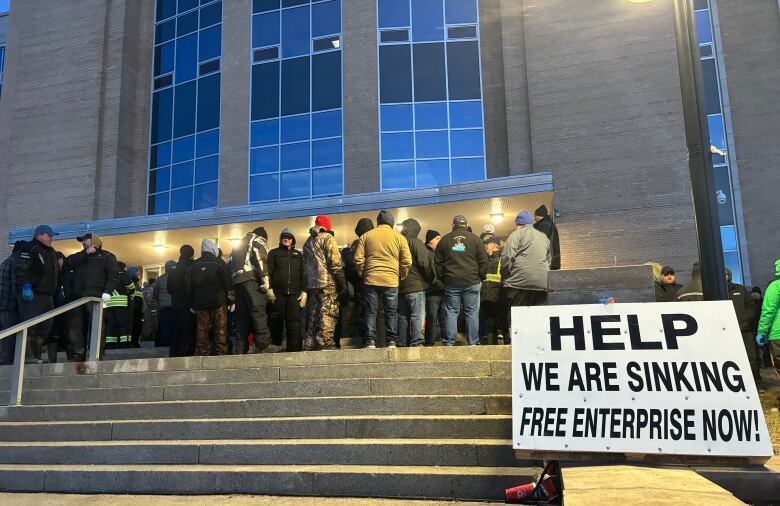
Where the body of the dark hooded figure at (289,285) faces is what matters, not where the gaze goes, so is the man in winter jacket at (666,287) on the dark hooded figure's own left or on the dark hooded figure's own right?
on the dark hooded figure's own left

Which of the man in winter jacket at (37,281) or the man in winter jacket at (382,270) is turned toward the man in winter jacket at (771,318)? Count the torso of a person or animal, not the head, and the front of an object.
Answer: the man in winter jacket at (37,281)

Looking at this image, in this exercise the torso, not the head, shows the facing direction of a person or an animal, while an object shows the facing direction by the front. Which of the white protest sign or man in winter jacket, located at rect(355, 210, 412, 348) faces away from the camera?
the man in winter jacket

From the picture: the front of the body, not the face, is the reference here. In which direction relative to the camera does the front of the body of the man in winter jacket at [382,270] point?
away from the camera

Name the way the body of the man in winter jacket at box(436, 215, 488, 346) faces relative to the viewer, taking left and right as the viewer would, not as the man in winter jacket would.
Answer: facing away from the viewer

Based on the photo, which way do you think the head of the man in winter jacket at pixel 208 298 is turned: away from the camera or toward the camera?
away from the camera

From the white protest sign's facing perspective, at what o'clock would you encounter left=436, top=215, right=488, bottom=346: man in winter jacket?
The man in winter jacket is roughly at 5 o'clock from the white protest sign.

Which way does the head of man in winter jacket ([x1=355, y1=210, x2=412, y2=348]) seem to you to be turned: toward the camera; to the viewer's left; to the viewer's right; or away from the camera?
away from the camera

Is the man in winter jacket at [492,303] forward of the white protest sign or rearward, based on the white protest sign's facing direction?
rearward
